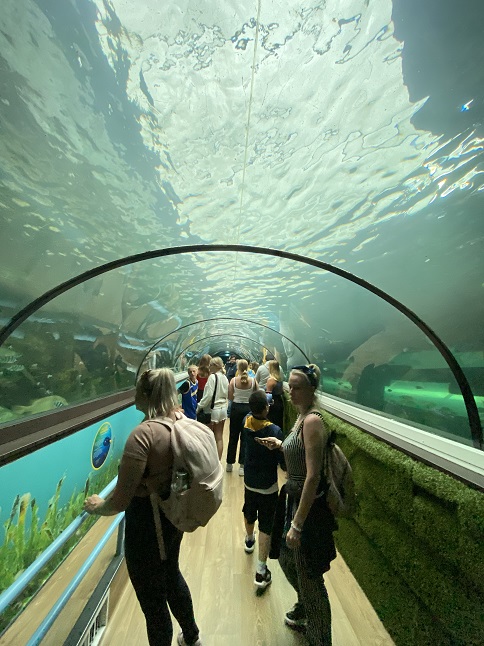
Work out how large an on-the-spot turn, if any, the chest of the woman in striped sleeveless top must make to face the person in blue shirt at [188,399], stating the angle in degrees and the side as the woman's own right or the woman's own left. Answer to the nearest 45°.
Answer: approximately 45° to the woman's own right

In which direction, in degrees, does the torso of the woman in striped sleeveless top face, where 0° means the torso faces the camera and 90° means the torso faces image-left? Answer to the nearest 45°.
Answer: approximately 90°

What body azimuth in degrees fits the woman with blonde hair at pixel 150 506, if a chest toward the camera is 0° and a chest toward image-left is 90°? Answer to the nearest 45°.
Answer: approximately 135°
